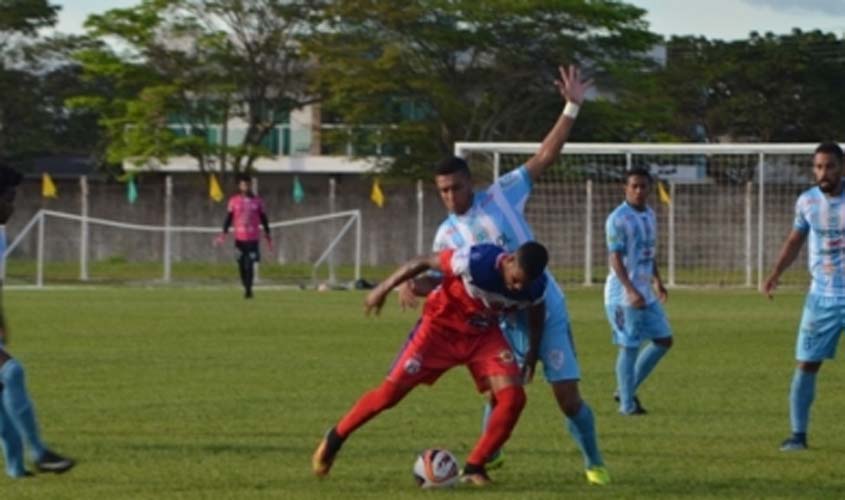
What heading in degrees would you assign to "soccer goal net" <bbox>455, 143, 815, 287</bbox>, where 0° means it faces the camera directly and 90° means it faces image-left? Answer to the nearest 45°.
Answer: approximately 0°

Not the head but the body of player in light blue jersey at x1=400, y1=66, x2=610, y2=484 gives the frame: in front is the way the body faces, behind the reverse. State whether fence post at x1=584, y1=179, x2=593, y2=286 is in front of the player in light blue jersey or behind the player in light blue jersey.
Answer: behind

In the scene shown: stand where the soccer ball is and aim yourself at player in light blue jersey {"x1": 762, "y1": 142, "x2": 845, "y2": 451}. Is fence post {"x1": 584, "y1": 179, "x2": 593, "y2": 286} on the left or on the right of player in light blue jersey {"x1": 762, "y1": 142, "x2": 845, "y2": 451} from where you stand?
left

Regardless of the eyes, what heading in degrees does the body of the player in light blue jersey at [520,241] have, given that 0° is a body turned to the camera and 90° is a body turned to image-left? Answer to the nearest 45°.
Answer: approximately 45°

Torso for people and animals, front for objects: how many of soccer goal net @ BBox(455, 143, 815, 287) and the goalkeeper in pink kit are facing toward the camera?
2
